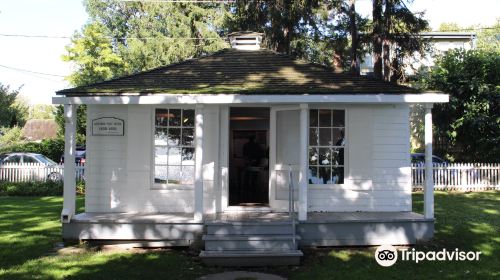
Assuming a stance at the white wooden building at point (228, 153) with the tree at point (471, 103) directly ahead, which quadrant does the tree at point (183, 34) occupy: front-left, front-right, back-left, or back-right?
front-left

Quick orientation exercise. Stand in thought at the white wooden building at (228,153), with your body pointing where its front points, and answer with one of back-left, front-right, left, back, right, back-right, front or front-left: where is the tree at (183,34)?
back

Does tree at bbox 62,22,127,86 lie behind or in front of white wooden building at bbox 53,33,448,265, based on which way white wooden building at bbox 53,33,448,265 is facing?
behind

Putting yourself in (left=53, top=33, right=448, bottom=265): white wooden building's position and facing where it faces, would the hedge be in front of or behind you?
behind

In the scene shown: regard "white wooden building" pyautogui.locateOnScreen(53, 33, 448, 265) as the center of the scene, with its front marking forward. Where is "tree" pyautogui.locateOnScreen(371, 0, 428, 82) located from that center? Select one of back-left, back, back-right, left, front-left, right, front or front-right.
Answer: back-left

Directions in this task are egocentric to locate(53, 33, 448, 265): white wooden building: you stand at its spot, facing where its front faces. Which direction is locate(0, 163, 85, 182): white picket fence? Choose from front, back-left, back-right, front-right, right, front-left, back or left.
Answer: back-right

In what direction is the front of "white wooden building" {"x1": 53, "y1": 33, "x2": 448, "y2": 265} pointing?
toward the camera

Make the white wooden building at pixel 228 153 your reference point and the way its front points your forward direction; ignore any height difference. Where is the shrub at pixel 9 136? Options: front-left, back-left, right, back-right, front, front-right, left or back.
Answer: back-right
